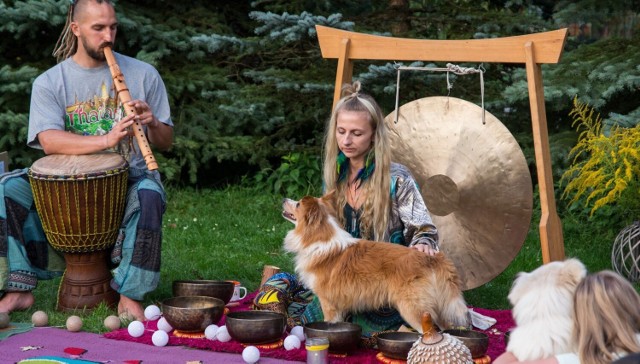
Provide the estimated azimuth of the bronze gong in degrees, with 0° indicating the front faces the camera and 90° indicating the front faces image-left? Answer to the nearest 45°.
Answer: approximately 0°

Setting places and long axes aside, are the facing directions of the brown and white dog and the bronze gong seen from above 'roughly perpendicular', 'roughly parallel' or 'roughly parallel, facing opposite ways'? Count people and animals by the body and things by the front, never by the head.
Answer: roughly perpendicular

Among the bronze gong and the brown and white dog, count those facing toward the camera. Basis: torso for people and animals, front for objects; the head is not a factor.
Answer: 1

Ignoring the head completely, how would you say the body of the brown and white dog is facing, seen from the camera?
to the viewer's left

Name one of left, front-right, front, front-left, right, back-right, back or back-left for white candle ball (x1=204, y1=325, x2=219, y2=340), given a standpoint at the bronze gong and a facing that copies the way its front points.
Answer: front-right

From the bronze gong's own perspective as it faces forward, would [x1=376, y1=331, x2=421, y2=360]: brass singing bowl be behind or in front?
in front

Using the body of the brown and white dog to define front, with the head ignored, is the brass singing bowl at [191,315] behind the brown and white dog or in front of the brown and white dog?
in front

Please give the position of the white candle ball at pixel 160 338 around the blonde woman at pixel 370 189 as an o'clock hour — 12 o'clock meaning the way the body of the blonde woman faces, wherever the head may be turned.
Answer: The white candle ball is roughly at 1 o'clock from the blonde woman.

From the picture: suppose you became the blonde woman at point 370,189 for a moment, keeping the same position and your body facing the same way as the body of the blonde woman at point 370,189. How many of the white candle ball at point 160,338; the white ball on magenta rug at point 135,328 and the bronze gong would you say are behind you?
1

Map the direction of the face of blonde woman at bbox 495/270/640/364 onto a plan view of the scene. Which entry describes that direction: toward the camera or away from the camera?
away from the camera

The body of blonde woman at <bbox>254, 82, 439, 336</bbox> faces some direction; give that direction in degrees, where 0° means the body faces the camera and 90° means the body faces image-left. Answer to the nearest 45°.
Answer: approximately 45°
